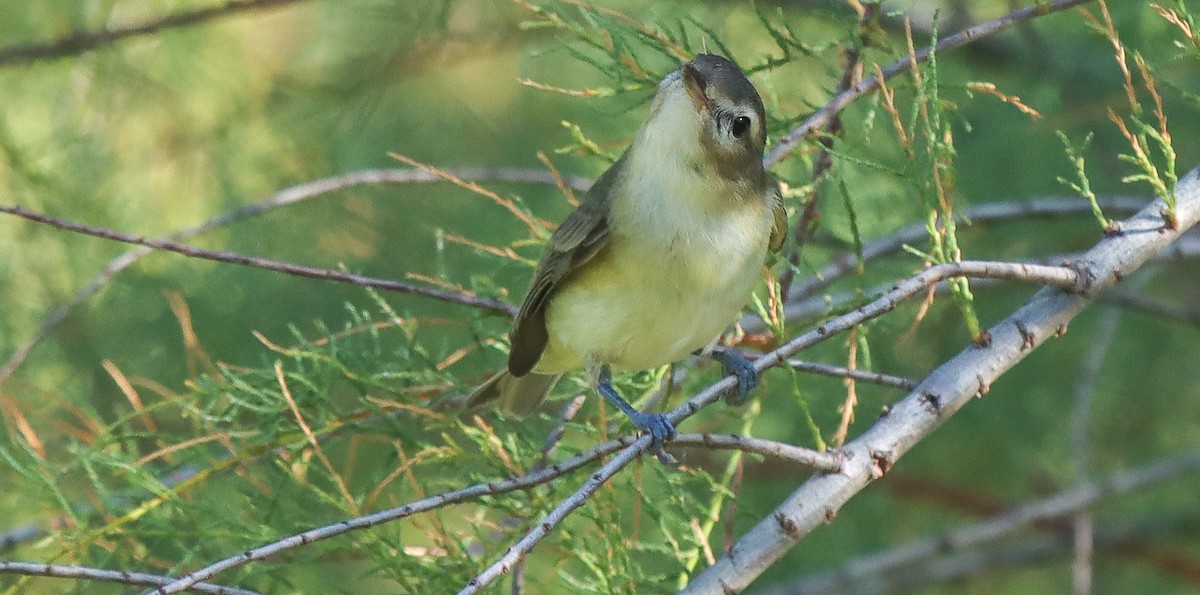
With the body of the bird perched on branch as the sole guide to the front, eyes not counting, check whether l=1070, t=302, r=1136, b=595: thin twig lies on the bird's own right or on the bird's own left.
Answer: on the bird's own left

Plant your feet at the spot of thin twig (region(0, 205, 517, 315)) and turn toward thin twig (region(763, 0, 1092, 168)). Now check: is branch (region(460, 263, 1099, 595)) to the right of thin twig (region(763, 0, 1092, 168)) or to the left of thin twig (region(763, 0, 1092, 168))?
right

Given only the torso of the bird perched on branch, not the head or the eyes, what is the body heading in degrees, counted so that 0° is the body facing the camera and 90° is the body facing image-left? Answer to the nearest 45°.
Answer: approximately 315°
